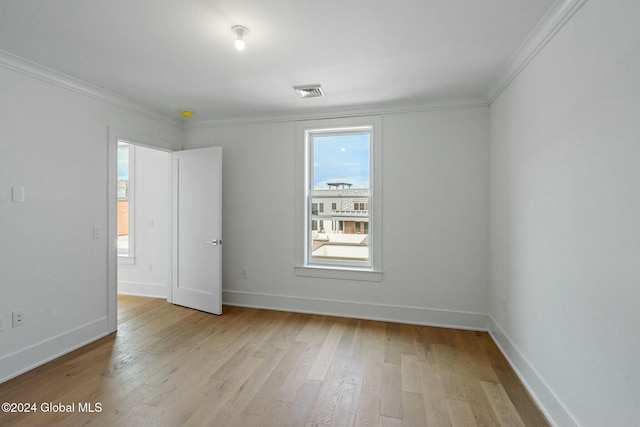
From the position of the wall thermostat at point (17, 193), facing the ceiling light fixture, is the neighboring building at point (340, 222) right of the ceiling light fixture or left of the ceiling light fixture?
left

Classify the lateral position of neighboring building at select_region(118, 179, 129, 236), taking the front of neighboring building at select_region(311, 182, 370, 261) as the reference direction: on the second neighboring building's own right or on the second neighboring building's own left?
on the second neighboring building's own right

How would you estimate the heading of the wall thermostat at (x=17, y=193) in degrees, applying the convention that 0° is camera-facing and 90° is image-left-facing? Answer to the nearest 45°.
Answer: approximately 315°

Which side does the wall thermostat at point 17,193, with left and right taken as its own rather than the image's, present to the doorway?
left

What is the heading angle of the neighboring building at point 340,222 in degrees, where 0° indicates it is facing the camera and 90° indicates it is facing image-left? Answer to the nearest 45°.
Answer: approximately 0°

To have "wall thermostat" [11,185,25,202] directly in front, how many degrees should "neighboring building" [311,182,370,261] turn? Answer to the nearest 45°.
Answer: approximately 45° to its right

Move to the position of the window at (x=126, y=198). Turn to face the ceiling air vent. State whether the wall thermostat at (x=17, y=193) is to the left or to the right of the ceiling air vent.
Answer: right

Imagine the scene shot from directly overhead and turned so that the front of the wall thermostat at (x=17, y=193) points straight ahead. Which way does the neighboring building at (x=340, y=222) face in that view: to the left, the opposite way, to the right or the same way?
to the right

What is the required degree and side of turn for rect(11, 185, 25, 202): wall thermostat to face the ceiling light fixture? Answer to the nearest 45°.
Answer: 0° — it already faces it

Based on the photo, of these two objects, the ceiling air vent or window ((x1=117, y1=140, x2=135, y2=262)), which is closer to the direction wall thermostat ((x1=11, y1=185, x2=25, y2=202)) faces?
the ceiling air vent
